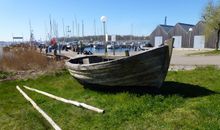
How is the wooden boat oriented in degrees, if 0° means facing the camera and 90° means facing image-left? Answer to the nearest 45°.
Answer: approximately 315°

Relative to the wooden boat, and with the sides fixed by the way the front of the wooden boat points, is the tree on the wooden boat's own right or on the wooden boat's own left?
on the wooden boat's own left
